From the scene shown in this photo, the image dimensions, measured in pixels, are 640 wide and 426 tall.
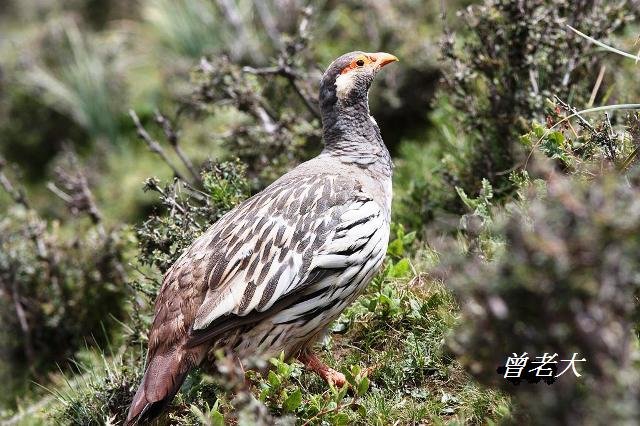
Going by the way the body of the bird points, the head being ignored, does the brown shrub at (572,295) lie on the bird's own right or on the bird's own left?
on the bird's own right

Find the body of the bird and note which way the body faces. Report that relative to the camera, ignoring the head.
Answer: to the viewer's right
